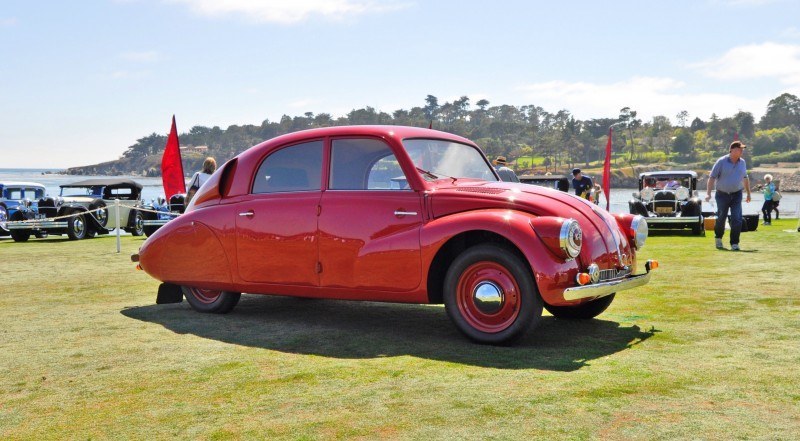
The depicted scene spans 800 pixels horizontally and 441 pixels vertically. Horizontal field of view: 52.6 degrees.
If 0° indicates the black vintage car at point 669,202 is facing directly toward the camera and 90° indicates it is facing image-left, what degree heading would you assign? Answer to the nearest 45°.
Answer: approximately 0°

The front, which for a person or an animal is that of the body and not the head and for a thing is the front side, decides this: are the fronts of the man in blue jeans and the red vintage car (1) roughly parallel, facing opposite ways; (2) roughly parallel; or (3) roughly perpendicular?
roughly perpendicular

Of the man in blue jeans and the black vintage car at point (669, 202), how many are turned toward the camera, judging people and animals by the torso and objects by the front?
2

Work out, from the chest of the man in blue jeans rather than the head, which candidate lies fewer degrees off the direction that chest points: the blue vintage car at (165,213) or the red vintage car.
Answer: the red vintage car

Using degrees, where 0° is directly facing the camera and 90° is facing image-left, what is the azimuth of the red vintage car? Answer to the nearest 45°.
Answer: approximately 315°

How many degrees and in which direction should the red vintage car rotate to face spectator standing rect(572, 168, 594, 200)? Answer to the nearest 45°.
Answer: approximately 135° to its left

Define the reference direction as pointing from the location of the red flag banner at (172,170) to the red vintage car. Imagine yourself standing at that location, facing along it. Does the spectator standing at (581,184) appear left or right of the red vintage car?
left
